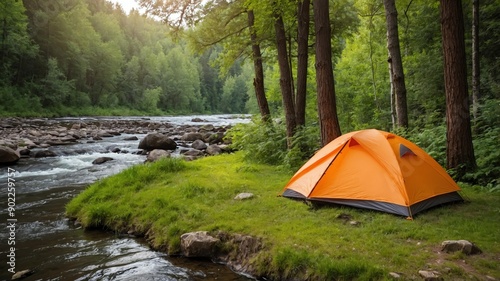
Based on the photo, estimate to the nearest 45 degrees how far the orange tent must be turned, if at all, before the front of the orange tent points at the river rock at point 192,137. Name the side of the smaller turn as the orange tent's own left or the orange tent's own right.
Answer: approximately 90° to the orange tent's own right

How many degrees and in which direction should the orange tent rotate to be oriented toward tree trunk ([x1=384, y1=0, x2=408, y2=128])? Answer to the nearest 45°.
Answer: approximately 135° to its right

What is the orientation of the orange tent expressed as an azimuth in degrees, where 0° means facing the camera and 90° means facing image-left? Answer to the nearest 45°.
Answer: approximately 45°

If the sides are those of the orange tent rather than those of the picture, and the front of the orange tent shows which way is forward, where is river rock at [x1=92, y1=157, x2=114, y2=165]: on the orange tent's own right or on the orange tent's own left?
on the orange tent's own right

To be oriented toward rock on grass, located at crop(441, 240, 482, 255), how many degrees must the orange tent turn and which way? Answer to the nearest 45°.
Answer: approximately 90° to its left

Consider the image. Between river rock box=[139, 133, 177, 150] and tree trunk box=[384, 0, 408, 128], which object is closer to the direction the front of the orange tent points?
the river rock

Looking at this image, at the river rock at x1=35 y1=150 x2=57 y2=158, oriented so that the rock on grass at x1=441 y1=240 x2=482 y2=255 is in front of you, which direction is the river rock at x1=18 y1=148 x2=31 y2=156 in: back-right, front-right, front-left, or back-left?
back-right

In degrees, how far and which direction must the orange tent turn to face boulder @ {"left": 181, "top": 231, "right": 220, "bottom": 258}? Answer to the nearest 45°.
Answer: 0° — it already faces it

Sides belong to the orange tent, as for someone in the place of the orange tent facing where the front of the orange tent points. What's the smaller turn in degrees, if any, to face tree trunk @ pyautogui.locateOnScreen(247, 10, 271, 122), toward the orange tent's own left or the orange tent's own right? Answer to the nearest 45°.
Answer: approximately 90° to the orange tent's own right
